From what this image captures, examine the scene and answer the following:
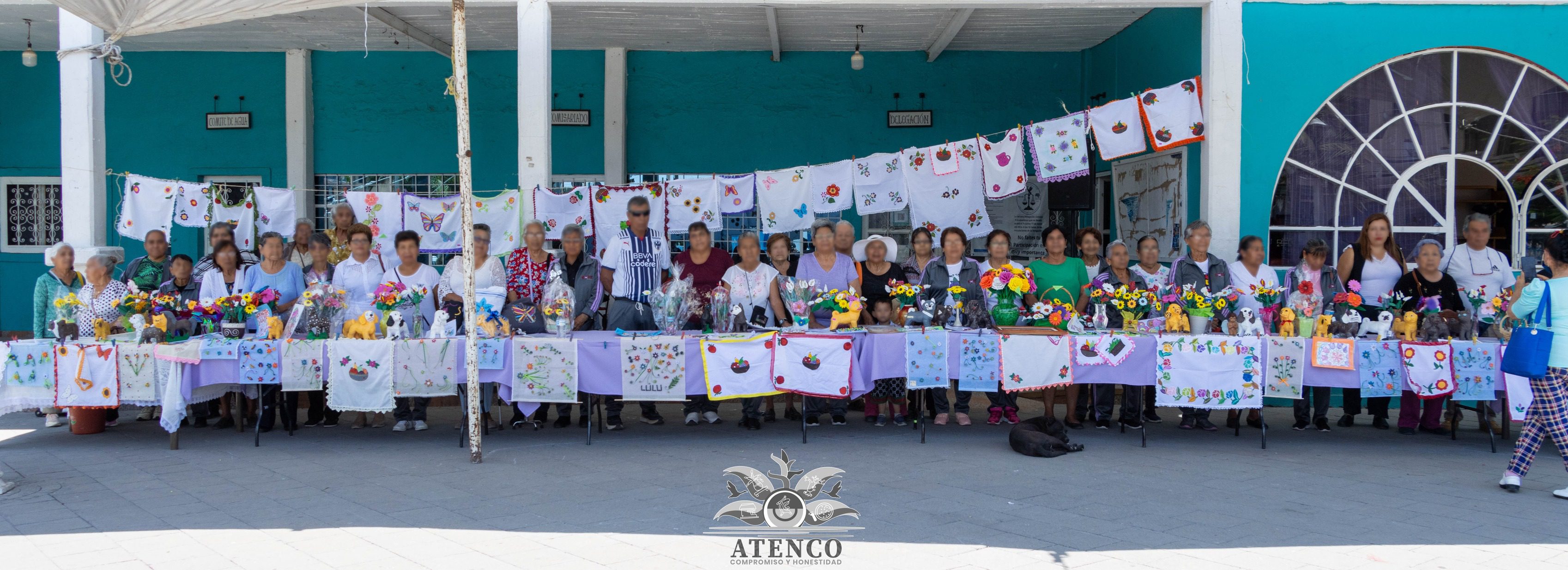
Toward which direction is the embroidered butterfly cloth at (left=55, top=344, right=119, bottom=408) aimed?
toward the camera

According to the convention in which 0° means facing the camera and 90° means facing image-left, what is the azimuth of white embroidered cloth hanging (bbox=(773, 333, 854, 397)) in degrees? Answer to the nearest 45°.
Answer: approximately 0°

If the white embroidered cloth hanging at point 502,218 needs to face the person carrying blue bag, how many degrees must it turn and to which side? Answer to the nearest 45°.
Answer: approximately 45° to its left

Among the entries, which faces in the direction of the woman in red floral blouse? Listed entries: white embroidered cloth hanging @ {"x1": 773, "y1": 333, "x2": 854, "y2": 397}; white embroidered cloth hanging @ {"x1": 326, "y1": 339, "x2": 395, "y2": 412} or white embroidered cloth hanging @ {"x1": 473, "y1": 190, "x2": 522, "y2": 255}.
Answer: white embroidered cloth hanging @ {"x1": 473, "y1": 190, "x2": 522, "y2": 255}

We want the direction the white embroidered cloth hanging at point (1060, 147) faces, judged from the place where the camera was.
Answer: facing the viewer

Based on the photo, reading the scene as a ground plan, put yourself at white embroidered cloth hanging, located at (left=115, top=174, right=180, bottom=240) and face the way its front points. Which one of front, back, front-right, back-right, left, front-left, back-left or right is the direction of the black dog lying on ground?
front-left

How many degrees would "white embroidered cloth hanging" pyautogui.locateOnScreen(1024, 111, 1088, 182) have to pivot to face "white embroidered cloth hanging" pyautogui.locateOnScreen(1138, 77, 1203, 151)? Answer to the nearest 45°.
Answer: approximately 90° to its left

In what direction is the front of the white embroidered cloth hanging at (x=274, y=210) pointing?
toward the camera

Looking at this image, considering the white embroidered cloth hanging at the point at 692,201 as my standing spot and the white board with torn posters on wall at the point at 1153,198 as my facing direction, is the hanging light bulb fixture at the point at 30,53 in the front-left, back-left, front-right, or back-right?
back-left

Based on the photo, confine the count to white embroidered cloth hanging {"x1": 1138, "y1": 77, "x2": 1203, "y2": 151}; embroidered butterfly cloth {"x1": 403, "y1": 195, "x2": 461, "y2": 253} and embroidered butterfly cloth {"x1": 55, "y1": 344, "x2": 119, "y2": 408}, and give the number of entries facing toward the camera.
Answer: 3

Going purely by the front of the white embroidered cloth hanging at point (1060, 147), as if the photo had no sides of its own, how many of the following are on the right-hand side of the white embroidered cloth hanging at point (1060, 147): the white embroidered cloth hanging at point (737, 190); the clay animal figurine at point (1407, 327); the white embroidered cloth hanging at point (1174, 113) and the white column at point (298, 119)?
2

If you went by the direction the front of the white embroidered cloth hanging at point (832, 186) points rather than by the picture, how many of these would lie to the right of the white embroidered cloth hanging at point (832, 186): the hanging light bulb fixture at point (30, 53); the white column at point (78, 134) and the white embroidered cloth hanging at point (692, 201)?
3

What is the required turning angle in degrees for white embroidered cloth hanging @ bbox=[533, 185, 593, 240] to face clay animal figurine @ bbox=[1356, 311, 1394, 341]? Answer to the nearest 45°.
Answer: approximately 45° to its left

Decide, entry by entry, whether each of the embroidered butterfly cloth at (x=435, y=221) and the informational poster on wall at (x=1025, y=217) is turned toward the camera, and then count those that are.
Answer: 2

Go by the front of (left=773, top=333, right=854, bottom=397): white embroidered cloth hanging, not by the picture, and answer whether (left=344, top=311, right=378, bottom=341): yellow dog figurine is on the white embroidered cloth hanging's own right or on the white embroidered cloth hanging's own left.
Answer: on the white embroidered cloth hanging's own right
